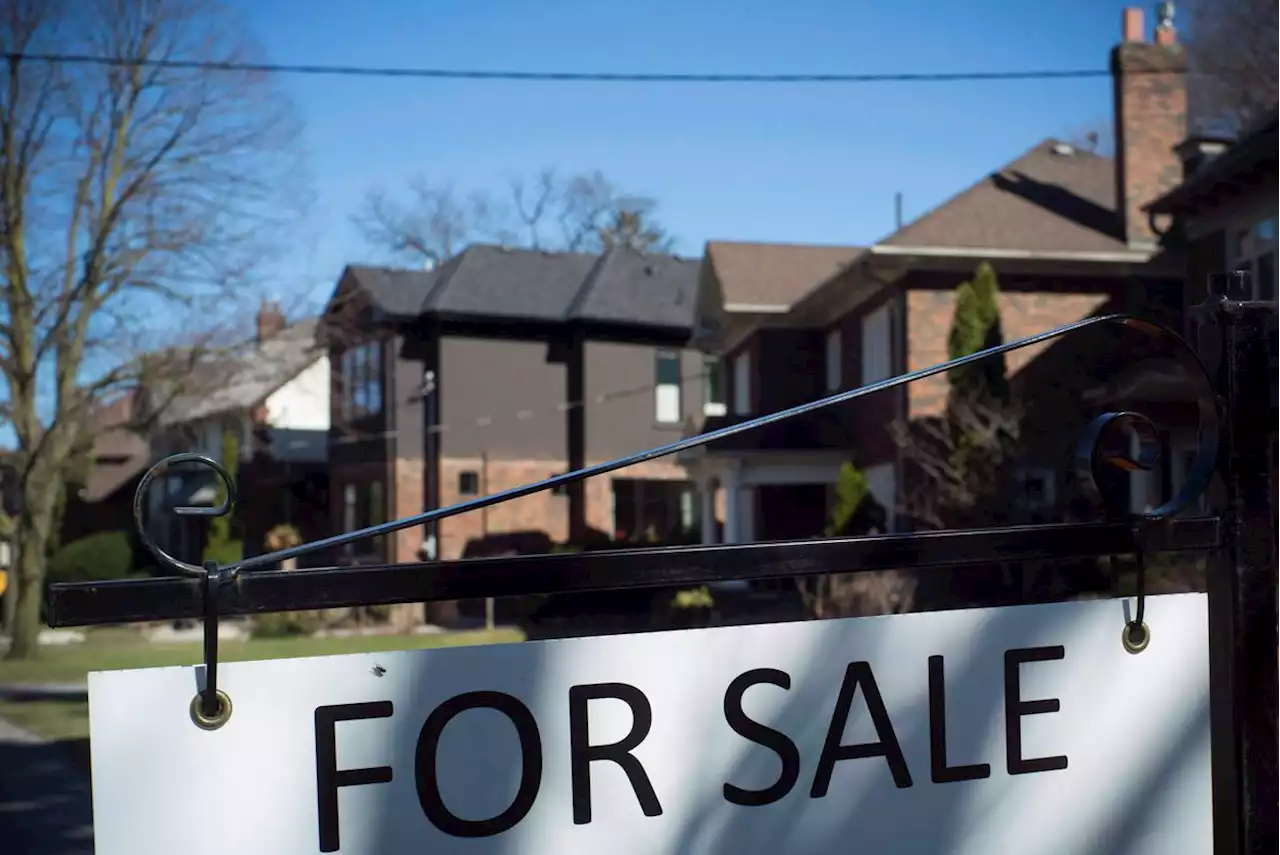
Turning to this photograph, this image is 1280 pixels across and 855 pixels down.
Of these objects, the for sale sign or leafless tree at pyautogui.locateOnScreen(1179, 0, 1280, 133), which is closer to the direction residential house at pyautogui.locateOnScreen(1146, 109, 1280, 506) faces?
the for sale sign

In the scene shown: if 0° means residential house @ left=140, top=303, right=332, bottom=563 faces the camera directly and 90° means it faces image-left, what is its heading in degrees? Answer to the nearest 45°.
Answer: approximately 45°

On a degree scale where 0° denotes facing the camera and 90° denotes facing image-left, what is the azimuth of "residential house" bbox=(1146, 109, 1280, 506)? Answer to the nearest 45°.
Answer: approximately 45°

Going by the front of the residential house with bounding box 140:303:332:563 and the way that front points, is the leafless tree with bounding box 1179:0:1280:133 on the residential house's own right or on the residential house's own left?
on the residential house's own left

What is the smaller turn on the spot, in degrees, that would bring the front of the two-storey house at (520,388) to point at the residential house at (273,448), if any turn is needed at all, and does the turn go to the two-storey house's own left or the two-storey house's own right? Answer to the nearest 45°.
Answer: approximately 90° to the two-storey house's own right

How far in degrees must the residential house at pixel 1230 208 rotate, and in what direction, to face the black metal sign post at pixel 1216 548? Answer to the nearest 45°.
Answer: approximately 45° to its left

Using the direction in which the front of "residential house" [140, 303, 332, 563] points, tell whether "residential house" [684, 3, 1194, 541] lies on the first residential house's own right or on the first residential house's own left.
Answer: on the first residential house's own left

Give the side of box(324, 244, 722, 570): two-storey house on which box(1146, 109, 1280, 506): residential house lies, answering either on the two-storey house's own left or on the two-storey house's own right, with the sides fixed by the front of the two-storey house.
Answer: on the two-storey house's own left
